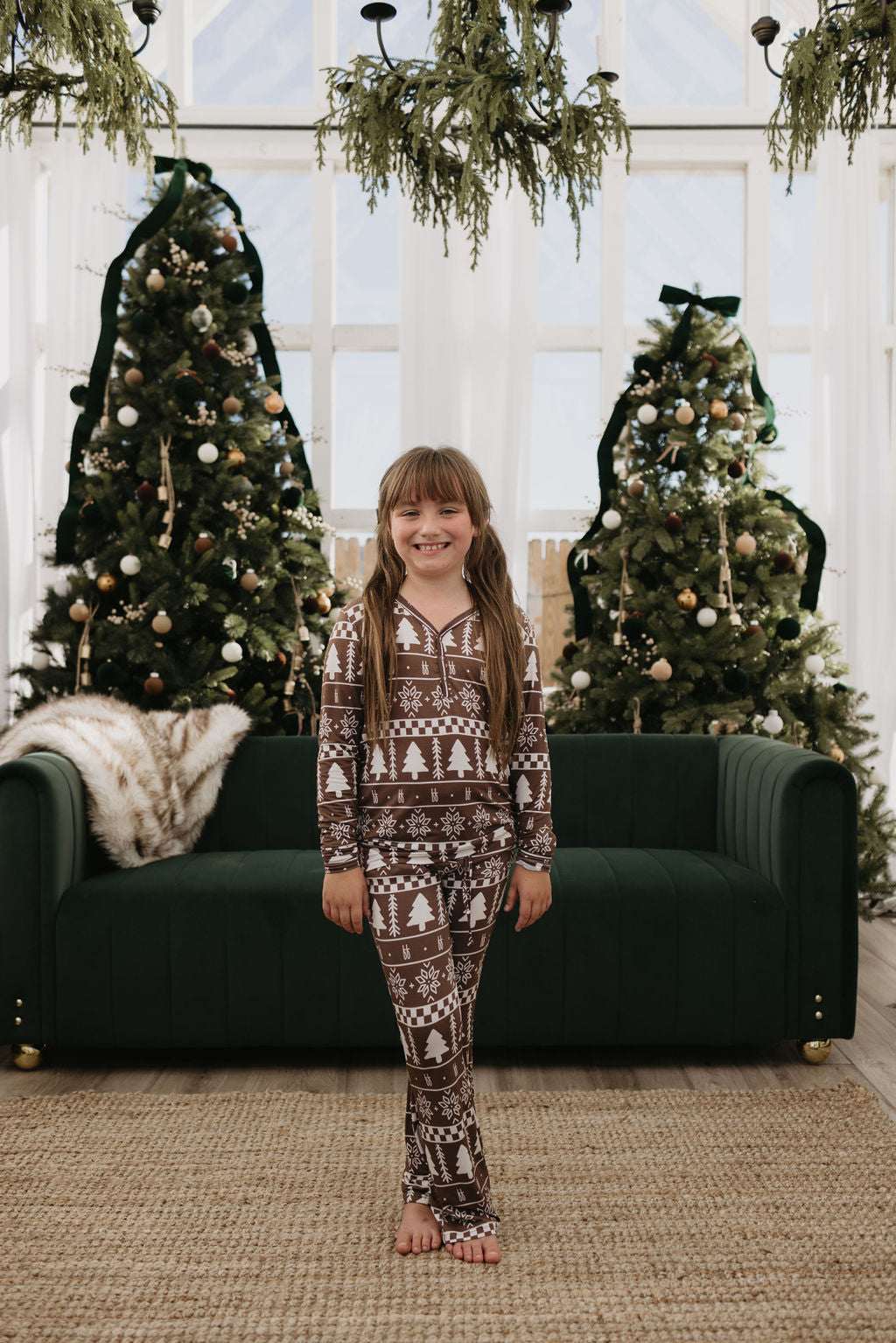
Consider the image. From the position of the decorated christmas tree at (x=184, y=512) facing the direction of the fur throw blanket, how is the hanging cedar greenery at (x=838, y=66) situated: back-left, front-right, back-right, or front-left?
front-left

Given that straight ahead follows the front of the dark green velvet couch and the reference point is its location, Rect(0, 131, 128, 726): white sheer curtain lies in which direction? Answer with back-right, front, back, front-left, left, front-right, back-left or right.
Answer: back-right

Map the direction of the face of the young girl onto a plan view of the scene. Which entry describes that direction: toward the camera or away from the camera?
toward the camera

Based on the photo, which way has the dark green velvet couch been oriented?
toward the camera

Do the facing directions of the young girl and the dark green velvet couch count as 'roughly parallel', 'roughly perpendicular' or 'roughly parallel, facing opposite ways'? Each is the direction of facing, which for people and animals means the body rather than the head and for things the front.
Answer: roughly parallel

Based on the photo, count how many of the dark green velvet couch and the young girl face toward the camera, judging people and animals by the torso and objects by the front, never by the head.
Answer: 2

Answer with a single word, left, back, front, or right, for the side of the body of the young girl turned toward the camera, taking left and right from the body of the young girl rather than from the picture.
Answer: front

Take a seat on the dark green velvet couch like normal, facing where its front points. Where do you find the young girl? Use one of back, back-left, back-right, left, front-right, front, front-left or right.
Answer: front

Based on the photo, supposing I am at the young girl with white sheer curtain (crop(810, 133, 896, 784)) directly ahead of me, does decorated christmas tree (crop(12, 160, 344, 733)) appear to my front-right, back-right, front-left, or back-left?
front-left

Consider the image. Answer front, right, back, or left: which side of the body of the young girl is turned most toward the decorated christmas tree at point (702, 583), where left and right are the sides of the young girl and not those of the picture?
back

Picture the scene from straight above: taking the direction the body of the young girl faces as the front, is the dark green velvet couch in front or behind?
behind
